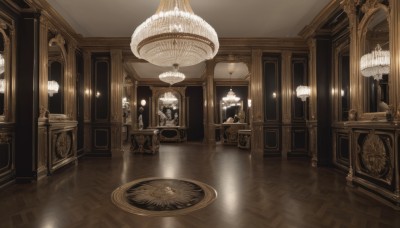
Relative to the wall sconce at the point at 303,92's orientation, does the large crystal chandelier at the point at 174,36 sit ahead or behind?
ahead

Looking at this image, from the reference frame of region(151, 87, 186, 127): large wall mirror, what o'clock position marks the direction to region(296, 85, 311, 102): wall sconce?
The wall sconce is roughly at 11 o'clock from the large wall mirror.

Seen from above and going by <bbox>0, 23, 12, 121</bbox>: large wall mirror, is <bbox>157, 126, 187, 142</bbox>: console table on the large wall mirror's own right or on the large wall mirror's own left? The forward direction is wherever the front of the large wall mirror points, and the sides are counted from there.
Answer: on the large wall mirror's own left

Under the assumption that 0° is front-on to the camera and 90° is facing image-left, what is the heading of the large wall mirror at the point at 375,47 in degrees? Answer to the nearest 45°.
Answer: approximately 45°

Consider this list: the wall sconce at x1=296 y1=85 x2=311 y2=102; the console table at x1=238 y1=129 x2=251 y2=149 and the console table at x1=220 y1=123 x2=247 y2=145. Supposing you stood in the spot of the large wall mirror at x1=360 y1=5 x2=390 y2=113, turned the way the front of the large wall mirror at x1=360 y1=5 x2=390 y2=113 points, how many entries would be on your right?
3

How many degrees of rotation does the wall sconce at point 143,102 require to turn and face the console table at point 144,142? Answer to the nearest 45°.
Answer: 0° — it already faces it

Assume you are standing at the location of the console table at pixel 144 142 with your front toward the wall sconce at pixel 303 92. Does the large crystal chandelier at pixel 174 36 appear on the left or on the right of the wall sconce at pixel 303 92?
right

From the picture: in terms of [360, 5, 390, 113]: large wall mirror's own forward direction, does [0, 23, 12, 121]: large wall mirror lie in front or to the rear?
in front

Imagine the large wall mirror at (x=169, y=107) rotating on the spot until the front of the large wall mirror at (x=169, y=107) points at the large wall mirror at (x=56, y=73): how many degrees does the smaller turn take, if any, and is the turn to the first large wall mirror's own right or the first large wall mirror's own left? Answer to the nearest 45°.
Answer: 0° — it already faces it

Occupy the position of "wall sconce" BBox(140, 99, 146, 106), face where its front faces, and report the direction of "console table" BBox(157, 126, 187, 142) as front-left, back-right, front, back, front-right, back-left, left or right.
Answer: front-left

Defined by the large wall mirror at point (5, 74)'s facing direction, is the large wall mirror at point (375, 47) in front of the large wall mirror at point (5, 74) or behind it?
in front
